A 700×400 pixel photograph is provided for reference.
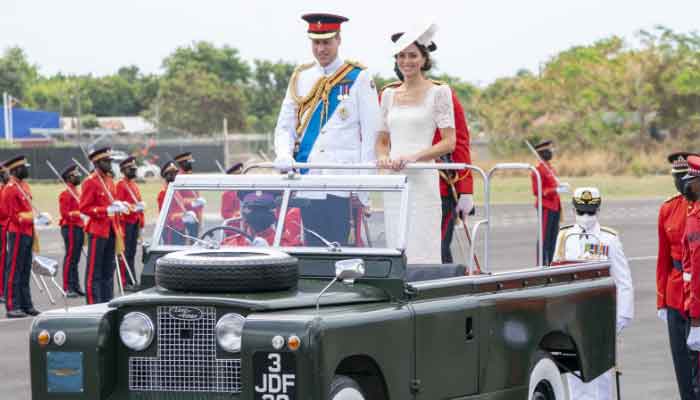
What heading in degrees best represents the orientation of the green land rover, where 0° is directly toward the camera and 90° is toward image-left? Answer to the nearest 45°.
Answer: approximately 45°

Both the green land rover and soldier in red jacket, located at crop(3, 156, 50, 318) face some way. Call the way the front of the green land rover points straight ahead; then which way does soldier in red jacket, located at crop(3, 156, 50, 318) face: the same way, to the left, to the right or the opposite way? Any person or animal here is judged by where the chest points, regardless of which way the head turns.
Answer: to the left

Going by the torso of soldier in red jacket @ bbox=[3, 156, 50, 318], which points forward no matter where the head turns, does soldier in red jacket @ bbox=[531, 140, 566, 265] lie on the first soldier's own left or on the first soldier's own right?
on the first soldier's own left

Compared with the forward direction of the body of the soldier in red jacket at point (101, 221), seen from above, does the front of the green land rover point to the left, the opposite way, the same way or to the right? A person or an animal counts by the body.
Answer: to the right

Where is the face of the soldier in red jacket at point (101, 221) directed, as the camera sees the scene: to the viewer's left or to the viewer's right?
to the viewer's right

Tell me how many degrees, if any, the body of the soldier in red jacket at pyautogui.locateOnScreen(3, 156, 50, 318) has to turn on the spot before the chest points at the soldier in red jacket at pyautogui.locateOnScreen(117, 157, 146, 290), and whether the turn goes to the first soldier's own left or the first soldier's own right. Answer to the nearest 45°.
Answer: approximately 90° to the first soldier's own left

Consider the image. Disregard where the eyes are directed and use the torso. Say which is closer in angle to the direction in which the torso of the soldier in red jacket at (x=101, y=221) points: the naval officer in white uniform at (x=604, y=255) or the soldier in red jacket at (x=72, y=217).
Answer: the naval officer in white uniform
